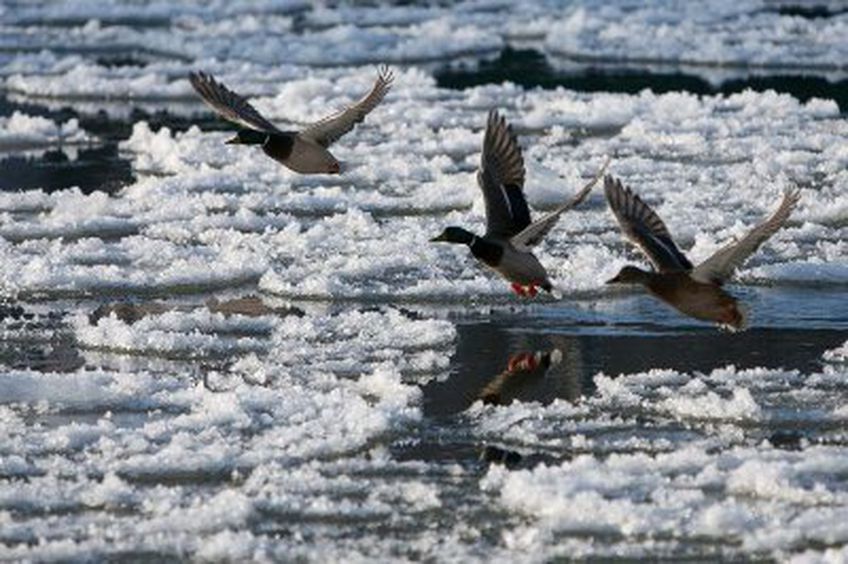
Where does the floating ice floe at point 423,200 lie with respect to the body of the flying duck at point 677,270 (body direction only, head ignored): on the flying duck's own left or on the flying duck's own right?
on the flying duck's own right

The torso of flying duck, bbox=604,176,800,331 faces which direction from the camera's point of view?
to the viewer's left

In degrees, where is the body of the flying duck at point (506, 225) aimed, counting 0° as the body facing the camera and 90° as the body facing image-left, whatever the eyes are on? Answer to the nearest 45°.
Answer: approximately 90°

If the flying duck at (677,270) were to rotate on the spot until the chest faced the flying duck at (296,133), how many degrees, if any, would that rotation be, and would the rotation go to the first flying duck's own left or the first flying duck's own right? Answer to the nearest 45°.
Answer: approximately 45° to the first flying duck's own right

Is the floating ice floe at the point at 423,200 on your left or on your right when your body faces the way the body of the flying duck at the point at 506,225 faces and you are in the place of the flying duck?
on your right

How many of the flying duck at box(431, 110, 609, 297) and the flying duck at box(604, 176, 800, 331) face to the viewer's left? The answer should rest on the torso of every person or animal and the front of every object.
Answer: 2
